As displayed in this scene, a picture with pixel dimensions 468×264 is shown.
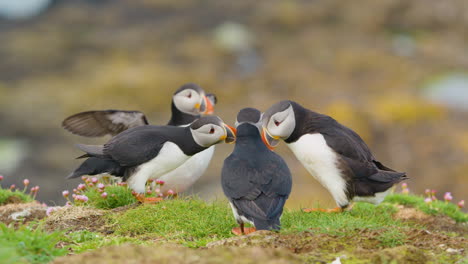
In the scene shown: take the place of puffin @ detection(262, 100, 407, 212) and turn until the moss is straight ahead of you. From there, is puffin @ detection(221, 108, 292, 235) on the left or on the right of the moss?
right

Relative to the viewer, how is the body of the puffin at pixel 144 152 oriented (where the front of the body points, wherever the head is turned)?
to the viewer's right

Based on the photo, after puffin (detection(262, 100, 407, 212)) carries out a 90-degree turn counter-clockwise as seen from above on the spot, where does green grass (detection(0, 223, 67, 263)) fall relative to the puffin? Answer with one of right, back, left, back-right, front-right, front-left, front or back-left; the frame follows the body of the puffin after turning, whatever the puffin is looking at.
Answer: front-right

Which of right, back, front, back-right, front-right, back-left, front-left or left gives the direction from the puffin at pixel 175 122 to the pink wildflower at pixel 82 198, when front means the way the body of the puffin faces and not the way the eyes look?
right

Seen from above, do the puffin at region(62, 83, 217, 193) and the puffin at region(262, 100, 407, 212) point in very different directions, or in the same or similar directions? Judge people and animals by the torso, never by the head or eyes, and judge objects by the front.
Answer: very different directions

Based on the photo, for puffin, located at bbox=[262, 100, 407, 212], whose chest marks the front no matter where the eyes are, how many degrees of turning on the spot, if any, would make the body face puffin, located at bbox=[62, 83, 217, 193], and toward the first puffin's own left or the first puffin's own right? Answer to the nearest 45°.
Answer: approximately 45° to the first puffin's own right

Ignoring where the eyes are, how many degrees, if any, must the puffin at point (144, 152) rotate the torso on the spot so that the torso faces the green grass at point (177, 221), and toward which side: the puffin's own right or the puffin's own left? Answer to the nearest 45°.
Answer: approximately 90° to the puffin's own right

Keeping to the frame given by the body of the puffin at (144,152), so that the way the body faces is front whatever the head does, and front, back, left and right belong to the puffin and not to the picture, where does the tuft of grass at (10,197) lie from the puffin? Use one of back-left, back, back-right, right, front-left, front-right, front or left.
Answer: back-left

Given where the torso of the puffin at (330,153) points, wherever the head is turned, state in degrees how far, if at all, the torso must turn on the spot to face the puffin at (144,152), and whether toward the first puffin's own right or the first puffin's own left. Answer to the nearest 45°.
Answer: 0° — it already faces it

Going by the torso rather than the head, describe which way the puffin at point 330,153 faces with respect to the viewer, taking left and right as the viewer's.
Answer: facing to the left of the viewer

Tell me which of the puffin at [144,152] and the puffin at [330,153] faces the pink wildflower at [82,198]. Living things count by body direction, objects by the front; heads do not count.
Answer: the puffin at [330,153]

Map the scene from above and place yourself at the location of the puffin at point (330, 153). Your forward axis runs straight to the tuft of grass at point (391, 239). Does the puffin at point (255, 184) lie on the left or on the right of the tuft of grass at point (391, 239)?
right

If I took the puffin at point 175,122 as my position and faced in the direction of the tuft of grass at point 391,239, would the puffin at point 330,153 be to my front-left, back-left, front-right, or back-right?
front-left

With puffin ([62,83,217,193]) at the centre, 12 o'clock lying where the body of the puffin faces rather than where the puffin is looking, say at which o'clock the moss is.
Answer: The moss is roughly at 1 o'clock from the puffin.

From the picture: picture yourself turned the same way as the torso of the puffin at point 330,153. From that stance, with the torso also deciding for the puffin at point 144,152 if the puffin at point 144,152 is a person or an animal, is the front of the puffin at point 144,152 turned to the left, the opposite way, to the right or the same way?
the opposite way

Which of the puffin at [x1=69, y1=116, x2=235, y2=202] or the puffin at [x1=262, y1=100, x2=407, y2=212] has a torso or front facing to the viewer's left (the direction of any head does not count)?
the puffin at [x1=262, y1=100, x2=407, y2=212]
